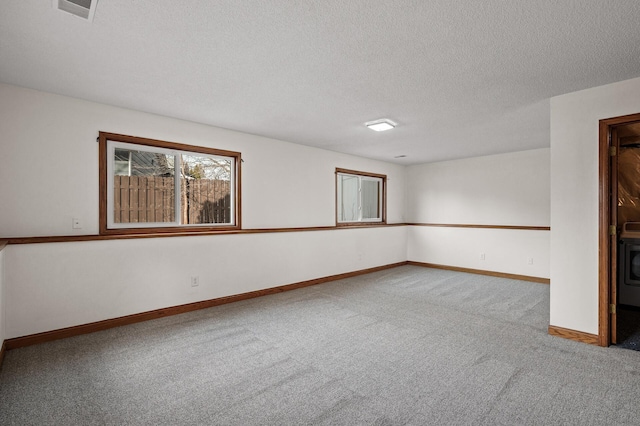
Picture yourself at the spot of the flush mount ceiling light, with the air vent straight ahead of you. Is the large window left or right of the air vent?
right

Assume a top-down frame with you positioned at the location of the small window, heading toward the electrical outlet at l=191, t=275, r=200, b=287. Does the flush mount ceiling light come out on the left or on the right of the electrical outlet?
left

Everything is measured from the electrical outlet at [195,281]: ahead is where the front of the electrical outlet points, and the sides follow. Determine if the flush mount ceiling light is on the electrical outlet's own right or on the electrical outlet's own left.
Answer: on the electrical outlet's own left

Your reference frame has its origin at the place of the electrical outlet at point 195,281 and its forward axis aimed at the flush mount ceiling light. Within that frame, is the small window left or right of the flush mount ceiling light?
left

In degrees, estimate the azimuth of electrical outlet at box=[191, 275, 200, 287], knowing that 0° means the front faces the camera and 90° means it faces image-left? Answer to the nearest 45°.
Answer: approximately 0°

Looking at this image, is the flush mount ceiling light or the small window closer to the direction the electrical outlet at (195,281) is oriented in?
the flush mount ceiling light
